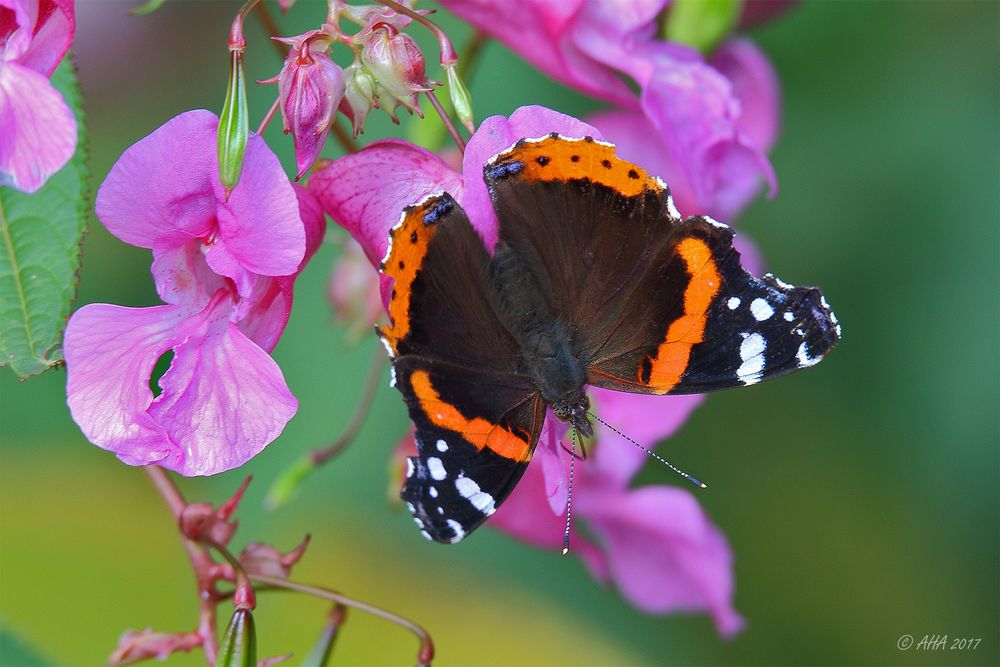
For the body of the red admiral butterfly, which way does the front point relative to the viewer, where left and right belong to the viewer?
facing the viewer and to the right of the viewer
